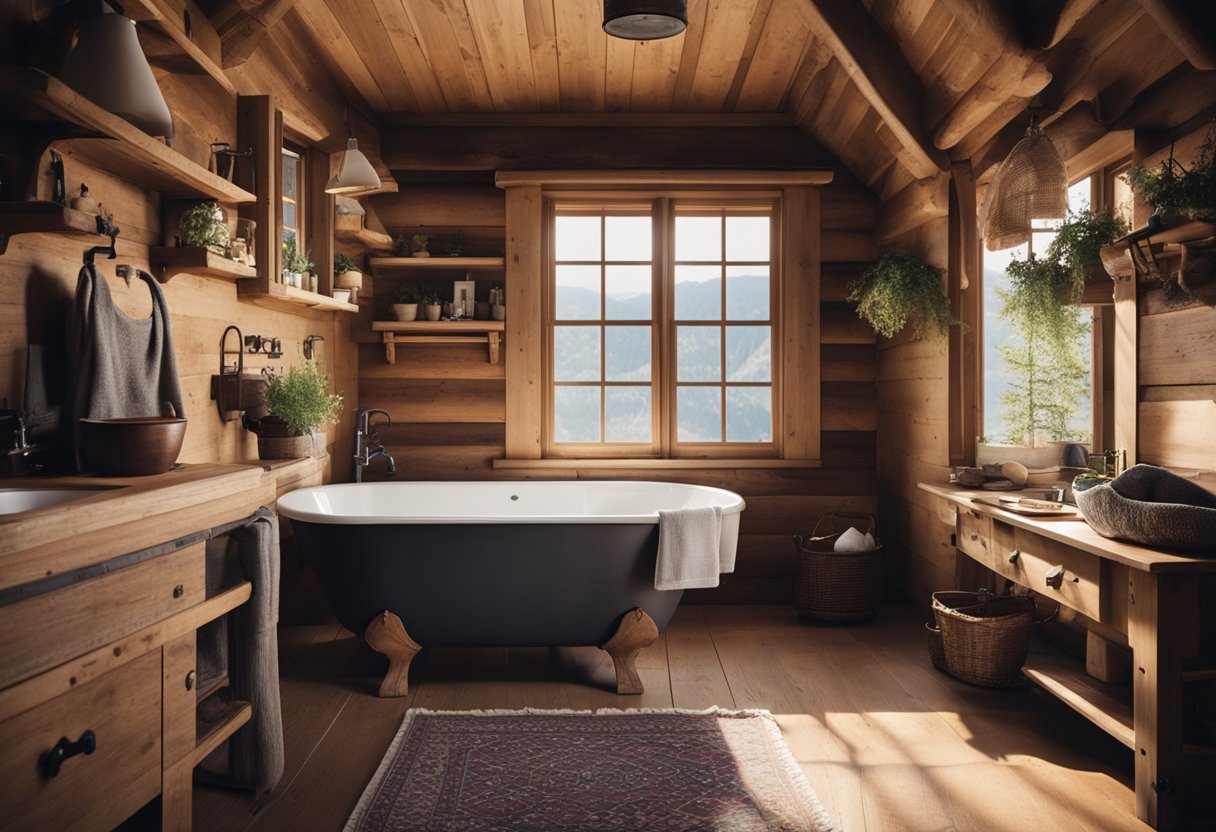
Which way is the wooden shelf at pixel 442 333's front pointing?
toward the camera

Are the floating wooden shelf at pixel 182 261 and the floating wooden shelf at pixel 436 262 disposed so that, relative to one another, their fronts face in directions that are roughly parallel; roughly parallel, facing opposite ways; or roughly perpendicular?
roughly perpendicular

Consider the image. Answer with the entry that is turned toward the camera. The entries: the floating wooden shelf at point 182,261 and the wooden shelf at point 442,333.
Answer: the wooden shelf

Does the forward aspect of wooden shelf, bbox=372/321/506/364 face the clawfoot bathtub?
yes

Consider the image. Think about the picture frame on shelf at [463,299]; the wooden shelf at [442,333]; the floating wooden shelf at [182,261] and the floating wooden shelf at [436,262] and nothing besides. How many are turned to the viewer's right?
1

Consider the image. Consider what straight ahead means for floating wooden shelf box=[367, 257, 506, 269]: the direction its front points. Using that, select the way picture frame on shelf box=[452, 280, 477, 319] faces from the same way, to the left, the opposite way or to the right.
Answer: the same way

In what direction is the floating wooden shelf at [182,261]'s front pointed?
to the viewer's right

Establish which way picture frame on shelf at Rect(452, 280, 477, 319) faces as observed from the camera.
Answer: facing the viewer

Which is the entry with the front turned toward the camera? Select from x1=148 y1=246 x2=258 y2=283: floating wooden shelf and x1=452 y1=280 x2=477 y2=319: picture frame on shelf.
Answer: the picture frame on shelf

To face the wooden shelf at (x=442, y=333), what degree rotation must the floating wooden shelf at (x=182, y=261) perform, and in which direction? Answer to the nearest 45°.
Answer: approximately 45° to its left

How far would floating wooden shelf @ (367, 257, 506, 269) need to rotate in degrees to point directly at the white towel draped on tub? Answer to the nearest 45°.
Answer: approximately 45° to its left

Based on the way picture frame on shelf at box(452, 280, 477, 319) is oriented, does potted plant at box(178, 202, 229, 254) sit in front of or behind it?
in front

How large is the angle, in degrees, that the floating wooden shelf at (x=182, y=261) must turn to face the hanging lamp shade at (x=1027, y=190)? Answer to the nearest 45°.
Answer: approximately 45° to its right
